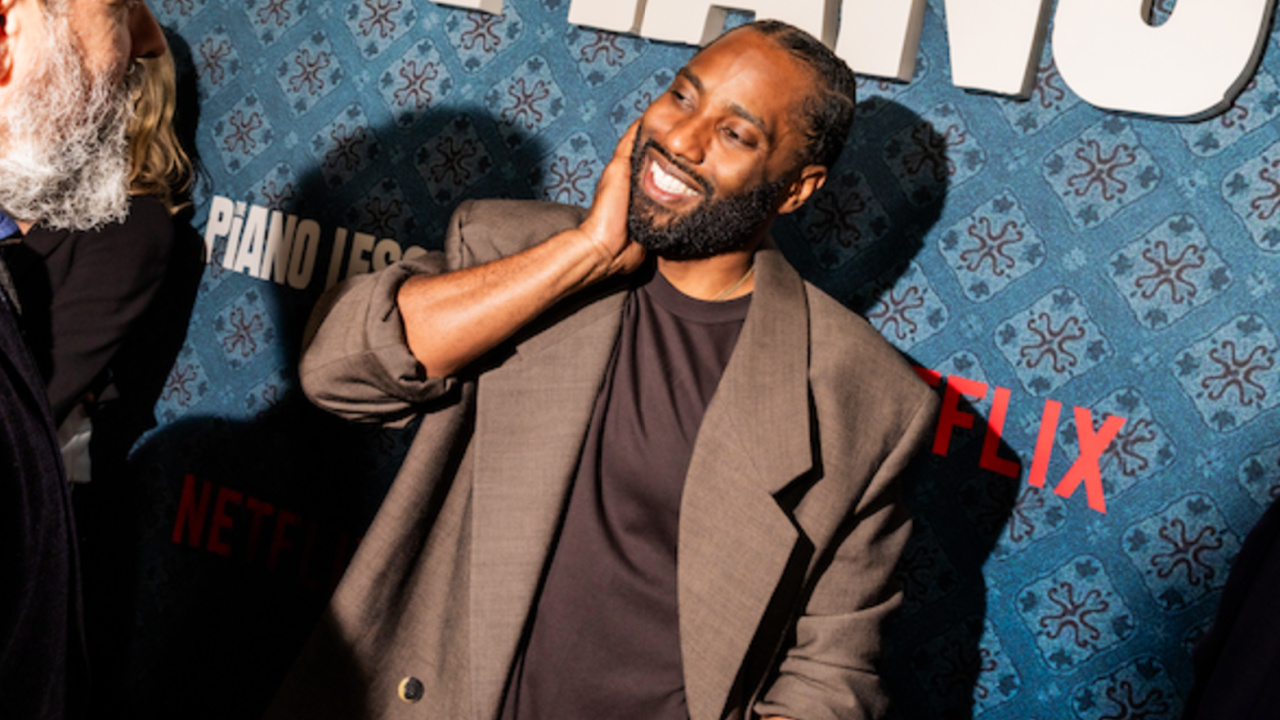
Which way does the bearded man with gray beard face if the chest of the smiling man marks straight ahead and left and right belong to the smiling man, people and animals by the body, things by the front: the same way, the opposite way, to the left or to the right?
to the left

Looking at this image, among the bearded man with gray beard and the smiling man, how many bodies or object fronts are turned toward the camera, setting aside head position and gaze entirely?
1

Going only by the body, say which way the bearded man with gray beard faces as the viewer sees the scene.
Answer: to the viewer's right
